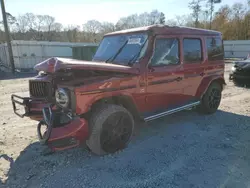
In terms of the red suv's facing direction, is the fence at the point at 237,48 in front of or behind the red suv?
behind

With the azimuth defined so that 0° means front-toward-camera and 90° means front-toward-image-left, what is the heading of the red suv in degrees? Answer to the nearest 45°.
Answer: approximately 45°

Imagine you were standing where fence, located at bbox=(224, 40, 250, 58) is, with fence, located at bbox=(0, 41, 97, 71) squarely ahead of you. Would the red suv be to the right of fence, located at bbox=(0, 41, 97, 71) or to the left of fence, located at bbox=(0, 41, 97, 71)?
left

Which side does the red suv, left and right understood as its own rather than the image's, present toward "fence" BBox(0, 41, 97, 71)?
right

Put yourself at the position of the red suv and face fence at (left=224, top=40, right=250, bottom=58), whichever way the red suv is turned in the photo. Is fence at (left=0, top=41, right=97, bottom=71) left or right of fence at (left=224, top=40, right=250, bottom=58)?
left
